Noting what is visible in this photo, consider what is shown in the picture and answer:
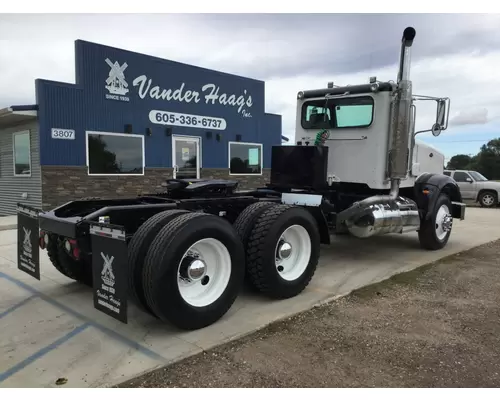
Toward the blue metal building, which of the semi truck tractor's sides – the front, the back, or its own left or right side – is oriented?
left

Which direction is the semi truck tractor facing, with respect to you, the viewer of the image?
facing away from the viewer and to the right of the viewer

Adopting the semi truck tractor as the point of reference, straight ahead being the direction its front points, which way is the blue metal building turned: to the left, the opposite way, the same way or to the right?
to the right

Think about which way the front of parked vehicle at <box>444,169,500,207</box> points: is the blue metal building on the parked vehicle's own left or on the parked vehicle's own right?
on the parked vehicle's own right

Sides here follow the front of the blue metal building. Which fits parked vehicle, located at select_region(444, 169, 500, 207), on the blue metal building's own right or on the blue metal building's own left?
on the blue metal building's own left
